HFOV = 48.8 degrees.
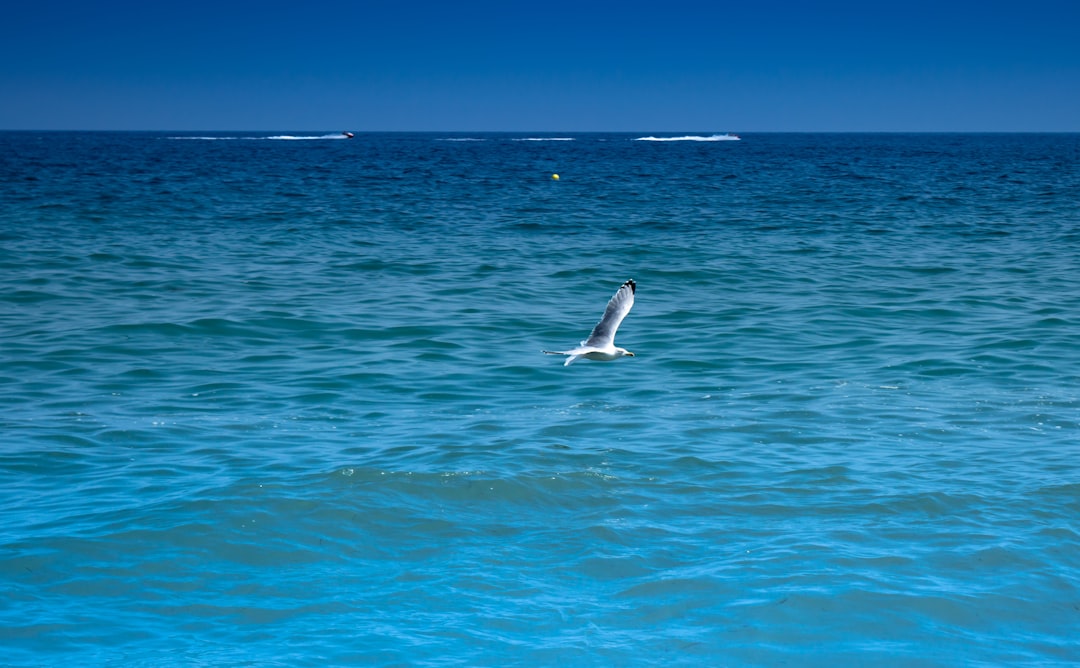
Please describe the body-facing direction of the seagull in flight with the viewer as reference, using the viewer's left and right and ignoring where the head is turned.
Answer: facing to the right of the viewer
